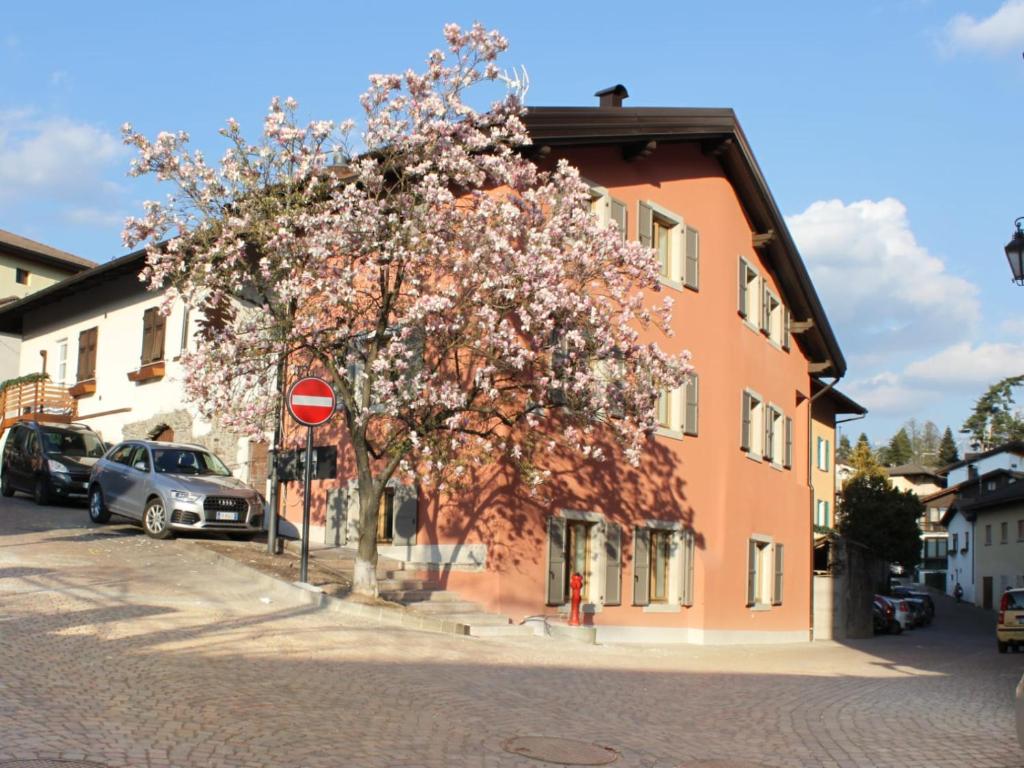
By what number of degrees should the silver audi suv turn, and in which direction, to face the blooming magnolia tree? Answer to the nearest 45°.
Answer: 0° — it already faces it

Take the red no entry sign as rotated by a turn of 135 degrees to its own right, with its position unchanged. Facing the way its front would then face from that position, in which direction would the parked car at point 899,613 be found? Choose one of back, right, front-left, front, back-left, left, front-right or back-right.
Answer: right

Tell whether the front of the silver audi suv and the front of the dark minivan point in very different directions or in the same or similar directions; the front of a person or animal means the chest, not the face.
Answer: same or similar directions

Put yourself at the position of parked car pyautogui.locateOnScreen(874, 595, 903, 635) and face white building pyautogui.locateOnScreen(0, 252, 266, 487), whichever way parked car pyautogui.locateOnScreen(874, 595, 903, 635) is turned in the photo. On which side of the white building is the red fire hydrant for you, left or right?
left

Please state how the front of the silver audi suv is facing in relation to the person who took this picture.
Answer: facing the viewer and to the right of the viewer

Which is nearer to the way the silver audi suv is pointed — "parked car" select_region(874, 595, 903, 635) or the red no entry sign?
the red no entry sign

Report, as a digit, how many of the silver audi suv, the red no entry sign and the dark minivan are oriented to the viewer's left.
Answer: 0

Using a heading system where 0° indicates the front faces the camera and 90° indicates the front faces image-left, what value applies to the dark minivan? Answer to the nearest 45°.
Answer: approximately 315°

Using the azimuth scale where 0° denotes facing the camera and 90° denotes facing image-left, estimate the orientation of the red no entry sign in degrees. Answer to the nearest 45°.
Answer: approximately 0°

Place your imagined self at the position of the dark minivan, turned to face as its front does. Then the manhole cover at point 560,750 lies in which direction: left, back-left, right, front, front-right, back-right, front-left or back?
front-right

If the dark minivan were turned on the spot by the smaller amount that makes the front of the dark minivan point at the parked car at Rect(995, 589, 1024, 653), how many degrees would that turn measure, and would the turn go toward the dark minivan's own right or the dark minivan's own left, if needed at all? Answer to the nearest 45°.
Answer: approximately 45° to the dark minivan's own left

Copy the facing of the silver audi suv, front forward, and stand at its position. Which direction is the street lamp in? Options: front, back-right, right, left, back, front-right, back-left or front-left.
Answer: front

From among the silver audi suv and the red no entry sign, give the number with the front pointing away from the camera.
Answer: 0

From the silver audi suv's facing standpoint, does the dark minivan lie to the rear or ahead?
to the rear

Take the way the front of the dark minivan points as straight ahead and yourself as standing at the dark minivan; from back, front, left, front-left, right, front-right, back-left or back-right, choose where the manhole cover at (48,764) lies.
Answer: front-right

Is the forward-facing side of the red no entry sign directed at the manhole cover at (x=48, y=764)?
yes

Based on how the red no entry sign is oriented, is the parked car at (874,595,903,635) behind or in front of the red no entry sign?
behind

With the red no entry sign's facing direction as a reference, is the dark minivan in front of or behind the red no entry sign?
behind
